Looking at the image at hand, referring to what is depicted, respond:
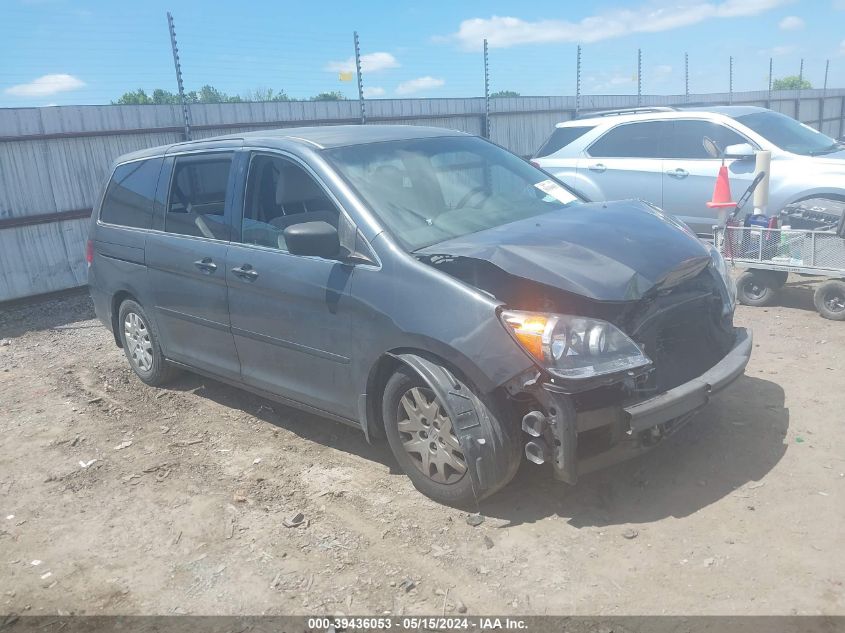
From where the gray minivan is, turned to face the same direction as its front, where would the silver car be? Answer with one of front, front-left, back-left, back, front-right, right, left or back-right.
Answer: left

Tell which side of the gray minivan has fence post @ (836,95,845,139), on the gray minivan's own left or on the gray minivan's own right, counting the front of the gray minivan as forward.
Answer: on the gray minivan's own left

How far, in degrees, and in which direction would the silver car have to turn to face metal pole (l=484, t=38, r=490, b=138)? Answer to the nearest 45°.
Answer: approximately 180°

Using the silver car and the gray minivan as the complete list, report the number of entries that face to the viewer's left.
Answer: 0

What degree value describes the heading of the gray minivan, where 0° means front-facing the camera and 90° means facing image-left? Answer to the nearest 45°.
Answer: approximately 315°

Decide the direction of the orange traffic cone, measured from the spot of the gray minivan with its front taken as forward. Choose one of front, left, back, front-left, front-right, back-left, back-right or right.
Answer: left

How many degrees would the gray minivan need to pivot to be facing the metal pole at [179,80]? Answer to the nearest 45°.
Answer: approximately 180°

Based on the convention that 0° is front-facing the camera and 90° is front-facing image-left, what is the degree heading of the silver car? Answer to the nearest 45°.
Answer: approximately 315°
